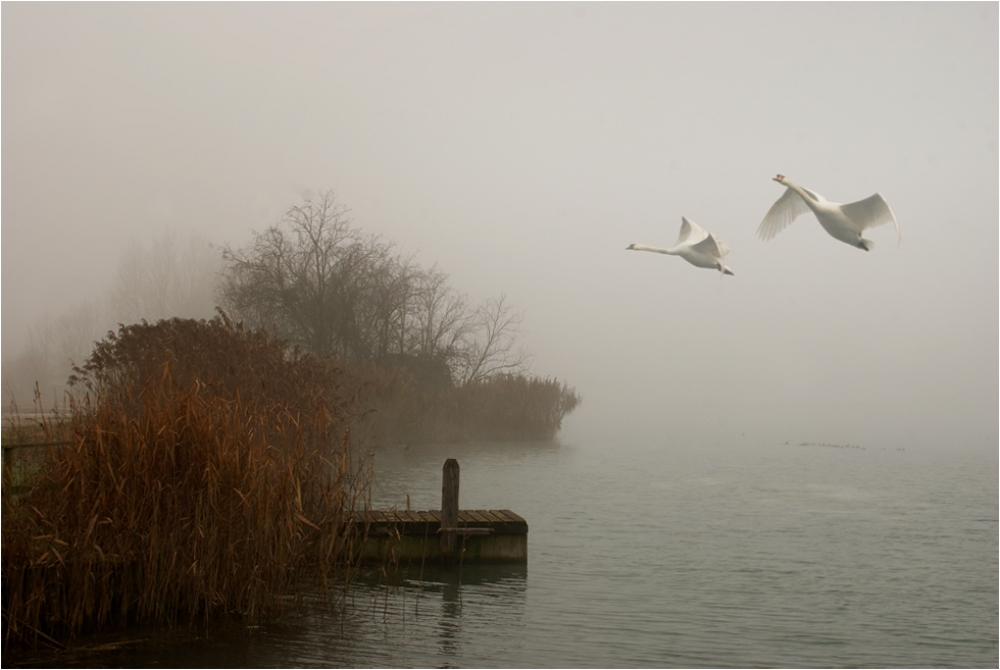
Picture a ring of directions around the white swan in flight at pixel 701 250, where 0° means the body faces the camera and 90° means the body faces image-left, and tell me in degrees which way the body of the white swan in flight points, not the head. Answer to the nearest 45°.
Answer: approximately 90°

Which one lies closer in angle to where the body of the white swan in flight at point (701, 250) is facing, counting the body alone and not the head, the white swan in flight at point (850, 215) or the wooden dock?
the wooden dock

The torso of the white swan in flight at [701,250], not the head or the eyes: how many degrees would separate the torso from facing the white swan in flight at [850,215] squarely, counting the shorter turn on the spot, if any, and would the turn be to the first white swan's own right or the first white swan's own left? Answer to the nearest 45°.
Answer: approximately 135° to the first white swan's own left

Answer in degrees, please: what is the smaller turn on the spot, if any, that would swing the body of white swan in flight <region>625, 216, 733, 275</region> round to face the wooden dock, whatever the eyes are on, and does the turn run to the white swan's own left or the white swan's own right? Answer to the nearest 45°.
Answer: approximately 45° to the white swan's own left
